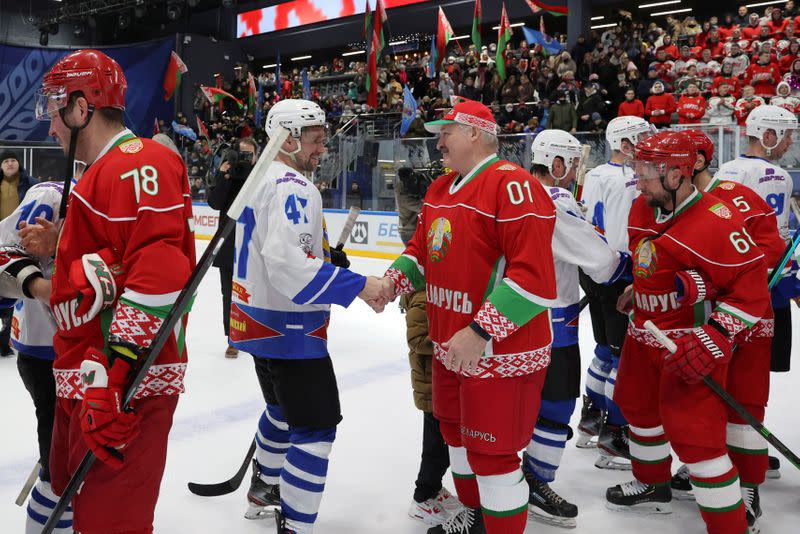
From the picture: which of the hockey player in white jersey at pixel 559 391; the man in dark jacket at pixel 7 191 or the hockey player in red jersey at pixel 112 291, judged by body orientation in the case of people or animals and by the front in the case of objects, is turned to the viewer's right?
the hockey player in white jersey

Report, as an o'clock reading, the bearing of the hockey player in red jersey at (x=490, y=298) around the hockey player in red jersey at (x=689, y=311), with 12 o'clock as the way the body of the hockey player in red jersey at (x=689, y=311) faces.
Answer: the hockey player in red jersey at (x=490, y=298) is roughly at 12 o'clock from the hockey player in red jersey at (x=689, y=311).

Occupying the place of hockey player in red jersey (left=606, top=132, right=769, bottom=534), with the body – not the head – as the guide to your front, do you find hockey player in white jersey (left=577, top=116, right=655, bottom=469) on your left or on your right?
on your right

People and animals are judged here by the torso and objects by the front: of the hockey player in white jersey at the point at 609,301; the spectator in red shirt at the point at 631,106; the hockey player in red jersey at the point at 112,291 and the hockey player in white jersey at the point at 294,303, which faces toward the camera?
the spectator in red shirt

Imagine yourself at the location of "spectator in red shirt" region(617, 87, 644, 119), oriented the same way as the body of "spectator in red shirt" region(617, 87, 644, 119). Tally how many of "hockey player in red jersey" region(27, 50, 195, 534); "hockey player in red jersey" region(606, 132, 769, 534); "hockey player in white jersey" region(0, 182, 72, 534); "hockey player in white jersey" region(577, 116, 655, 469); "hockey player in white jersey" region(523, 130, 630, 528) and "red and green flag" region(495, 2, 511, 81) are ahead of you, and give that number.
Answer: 5

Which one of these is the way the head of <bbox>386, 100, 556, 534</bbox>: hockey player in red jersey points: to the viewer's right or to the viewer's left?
to the viewer's left

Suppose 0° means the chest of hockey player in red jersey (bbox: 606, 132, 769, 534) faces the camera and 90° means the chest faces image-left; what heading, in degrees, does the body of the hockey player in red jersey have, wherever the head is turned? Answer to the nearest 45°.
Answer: approximately 45°

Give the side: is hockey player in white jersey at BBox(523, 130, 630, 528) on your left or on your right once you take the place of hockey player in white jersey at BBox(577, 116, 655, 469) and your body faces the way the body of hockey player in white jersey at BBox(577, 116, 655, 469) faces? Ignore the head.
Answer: on your right

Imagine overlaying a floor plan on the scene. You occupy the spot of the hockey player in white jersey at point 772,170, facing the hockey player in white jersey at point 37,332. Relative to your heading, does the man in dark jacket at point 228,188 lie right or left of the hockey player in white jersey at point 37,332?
right

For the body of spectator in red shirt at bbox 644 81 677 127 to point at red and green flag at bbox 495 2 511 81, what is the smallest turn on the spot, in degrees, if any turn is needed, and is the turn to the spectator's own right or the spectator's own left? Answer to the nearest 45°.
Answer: approximately 135° to the spectator's own right

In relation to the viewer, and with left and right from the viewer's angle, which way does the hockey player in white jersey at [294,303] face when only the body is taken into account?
facing to the right of the viewer
